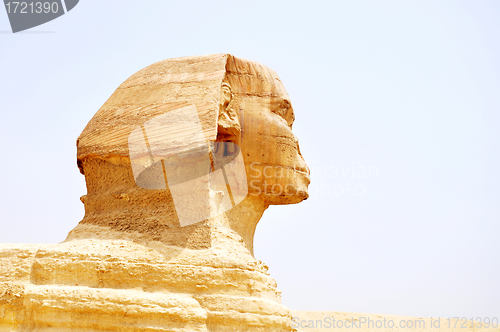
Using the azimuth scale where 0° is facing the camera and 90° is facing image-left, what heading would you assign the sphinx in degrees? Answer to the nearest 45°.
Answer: approximately 270°
